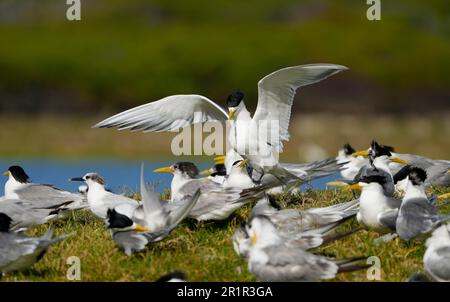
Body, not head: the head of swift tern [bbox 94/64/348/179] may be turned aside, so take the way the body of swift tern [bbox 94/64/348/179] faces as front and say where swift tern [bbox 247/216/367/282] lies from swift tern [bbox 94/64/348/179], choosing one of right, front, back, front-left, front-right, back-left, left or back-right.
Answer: front-left

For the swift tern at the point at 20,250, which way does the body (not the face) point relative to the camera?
to the viewer's left

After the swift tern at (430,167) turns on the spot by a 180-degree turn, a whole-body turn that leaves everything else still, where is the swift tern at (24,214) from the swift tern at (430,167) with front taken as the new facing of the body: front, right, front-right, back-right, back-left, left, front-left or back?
back-right

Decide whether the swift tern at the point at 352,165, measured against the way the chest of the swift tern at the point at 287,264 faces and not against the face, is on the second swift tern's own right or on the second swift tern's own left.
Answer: on the second swift tern's own right

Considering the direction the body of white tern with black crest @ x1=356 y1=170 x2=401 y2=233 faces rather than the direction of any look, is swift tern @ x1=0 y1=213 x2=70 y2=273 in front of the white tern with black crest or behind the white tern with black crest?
in front

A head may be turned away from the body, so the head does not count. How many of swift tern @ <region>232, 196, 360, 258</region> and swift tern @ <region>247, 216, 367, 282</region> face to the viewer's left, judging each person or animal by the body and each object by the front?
2

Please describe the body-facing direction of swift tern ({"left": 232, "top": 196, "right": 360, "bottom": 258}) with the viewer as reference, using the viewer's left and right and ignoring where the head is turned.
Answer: facing to the left of the viewer

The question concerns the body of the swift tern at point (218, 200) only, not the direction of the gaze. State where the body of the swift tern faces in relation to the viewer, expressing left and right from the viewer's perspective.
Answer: facing to the left of the viewer

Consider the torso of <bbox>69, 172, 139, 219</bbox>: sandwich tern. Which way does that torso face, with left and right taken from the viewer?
facing to the left of the viewer

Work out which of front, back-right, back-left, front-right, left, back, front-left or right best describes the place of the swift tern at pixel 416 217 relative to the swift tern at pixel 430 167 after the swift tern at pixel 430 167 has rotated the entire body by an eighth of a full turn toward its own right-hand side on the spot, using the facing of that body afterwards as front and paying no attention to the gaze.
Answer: back-left

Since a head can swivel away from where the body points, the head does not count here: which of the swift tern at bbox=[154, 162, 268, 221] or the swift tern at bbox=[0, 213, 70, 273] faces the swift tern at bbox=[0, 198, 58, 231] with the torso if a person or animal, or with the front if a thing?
the swift tern at bbox=[154, 162, 268, 221]

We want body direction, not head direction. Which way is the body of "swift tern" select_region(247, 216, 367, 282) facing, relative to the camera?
to the viewer's left

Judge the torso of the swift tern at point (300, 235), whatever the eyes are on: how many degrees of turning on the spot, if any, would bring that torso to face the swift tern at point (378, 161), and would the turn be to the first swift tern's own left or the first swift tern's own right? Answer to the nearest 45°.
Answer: approximately 90° to the first swift tern's own right

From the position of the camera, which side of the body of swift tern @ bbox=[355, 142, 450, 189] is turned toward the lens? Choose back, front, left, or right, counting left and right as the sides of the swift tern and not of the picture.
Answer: left
